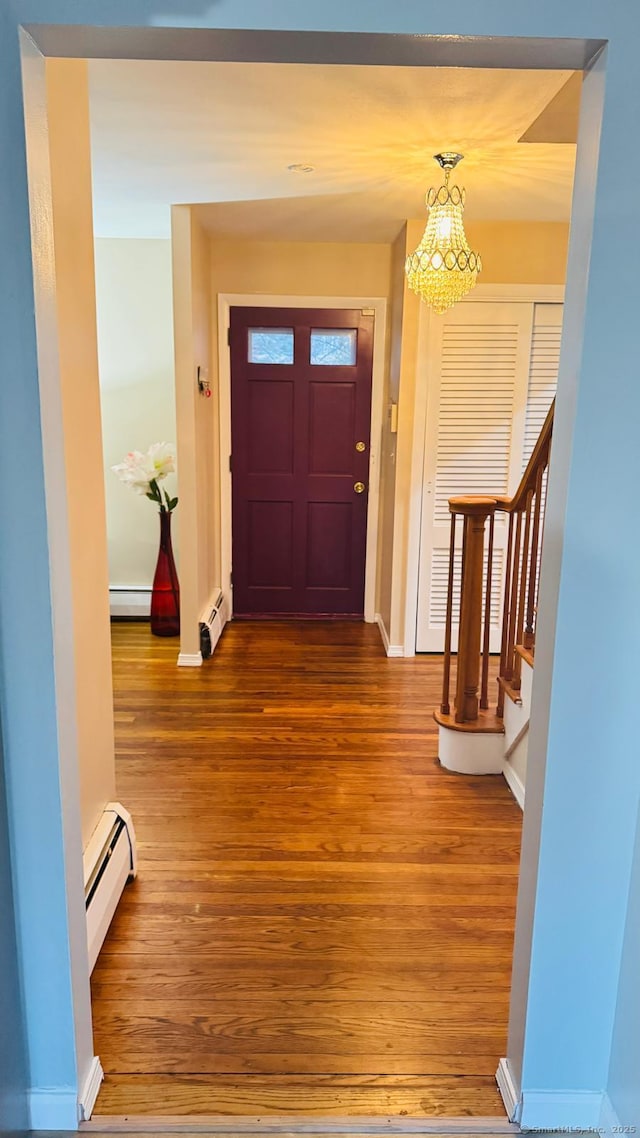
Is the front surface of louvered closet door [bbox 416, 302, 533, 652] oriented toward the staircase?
yes

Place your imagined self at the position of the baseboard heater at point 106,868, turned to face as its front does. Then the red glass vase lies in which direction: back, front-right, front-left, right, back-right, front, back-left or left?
left

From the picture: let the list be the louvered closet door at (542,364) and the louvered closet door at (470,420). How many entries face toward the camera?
2

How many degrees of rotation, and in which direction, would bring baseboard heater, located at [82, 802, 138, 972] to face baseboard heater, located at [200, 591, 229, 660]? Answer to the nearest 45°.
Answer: approximately 90° to its left

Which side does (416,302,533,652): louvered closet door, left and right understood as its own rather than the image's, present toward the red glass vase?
right

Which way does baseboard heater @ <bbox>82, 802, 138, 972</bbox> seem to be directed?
to the viewer's right

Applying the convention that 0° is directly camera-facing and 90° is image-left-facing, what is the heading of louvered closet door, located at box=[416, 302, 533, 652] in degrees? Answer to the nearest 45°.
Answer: approximately 0°

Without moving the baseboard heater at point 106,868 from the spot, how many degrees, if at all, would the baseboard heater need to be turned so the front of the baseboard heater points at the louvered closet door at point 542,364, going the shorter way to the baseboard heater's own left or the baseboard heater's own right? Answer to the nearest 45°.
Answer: approximately 45° to the baseboard heater's own left

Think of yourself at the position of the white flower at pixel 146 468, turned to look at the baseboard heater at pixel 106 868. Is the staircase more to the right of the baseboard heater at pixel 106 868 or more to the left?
left

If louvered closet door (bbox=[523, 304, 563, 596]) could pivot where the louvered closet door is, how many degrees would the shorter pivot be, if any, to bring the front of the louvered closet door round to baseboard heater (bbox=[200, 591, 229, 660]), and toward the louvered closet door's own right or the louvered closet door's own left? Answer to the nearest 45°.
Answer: approximately 90° to the louvered closet door's own right

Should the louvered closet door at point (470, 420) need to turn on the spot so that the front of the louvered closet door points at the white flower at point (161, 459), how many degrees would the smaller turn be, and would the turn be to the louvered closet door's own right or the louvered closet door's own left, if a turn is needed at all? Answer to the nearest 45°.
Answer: approximately 90° to the louvered closet door's own right
